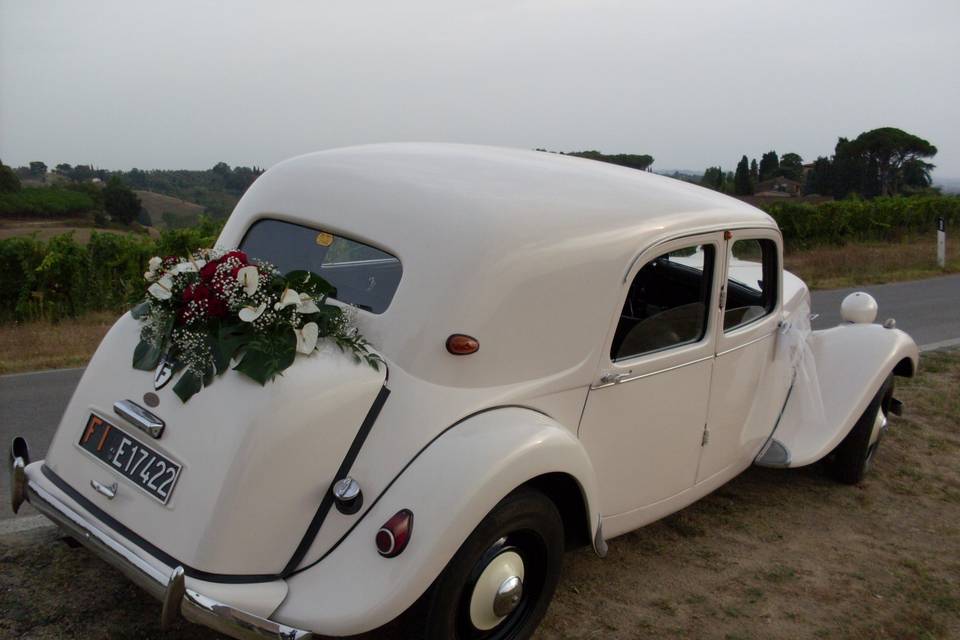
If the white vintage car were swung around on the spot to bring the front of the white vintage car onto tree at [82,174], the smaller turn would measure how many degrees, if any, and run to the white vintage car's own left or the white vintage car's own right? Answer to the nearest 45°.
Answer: approximately 90° to the white vintage car's own left

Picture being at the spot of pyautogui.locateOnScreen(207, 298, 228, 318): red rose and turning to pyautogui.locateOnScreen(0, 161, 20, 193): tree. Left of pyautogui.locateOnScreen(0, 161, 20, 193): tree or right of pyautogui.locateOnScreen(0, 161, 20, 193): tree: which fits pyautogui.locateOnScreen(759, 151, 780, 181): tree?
right

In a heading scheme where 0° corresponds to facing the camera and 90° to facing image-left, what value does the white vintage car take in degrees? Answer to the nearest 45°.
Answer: approximately 225°

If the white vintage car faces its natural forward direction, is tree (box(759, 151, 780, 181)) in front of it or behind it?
in front

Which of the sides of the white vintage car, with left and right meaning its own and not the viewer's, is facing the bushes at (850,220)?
front

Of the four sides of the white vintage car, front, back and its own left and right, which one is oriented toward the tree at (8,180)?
left

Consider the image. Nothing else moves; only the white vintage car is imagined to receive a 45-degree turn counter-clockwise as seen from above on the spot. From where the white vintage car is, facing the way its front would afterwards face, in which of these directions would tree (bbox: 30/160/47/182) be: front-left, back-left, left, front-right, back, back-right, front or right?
front-left

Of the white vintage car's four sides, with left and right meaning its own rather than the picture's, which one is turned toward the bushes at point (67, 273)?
left
